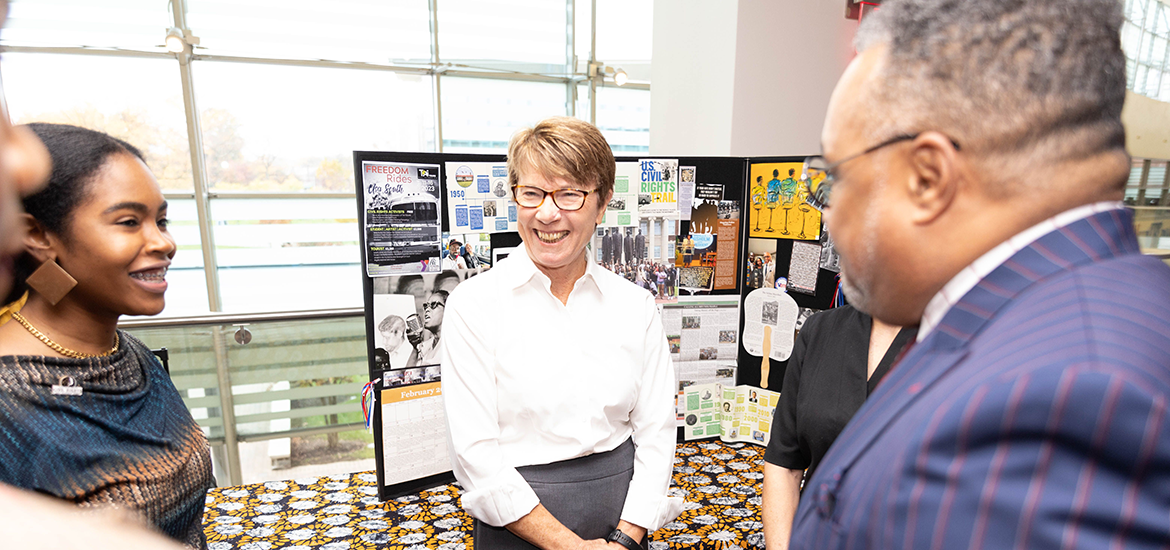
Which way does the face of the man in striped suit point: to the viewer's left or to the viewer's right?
to the viewer's left

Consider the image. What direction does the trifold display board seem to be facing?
toward the camera

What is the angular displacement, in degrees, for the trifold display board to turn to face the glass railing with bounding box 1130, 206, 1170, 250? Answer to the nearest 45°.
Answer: approximately 90° to its left

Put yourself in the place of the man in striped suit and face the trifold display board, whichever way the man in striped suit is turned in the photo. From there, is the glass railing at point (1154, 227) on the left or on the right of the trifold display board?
right

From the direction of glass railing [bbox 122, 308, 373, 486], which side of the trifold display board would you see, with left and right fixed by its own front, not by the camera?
right

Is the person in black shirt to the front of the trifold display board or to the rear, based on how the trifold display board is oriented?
to the front

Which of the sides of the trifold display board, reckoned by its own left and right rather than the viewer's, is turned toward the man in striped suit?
front

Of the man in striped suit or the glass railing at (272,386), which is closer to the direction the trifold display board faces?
the man in striped suit
